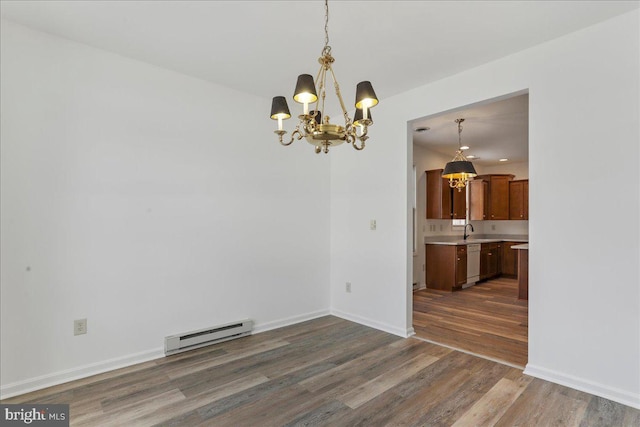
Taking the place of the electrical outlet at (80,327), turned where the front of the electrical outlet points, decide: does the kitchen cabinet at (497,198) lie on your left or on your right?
on your left

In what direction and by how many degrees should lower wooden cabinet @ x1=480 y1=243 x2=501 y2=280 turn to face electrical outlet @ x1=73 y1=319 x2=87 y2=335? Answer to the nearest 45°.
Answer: approximately 90° to its right

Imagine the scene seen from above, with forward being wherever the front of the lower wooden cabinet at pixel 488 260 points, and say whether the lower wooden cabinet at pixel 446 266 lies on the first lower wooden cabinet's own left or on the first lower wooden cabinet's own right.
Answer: on the first lower wooden cabinet's own right

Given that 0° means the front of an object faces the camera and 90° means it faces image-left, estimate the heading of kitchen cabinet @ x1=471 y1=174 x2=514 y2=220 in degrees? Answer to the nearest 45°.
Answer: approximately 0°

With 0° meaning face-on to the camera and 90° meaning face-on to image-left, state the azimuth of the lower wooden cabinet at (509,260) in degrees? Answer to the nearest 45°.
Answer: approximately 0°

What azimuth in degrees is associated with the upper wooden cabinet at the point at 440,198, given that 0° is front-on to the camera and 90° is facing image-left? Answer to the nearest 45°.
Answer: approximately 315°

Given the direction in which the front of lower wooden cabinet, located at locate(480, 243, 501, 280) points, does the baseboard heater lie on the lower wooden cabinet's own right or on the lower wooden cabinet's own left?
on the lower wooden cabinet's own right
